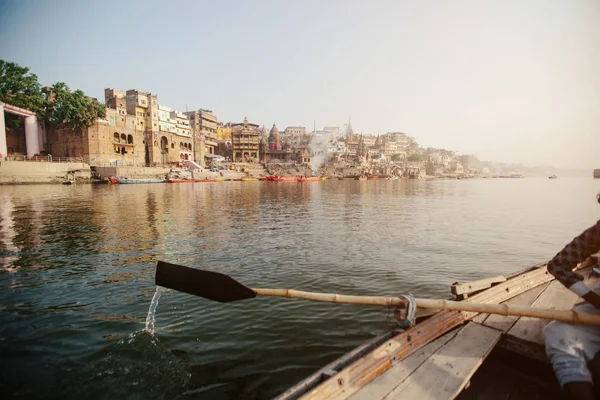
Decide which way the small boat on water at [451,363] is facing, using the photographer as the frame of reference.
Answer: facing away from the viewer and to the right of the viewer
